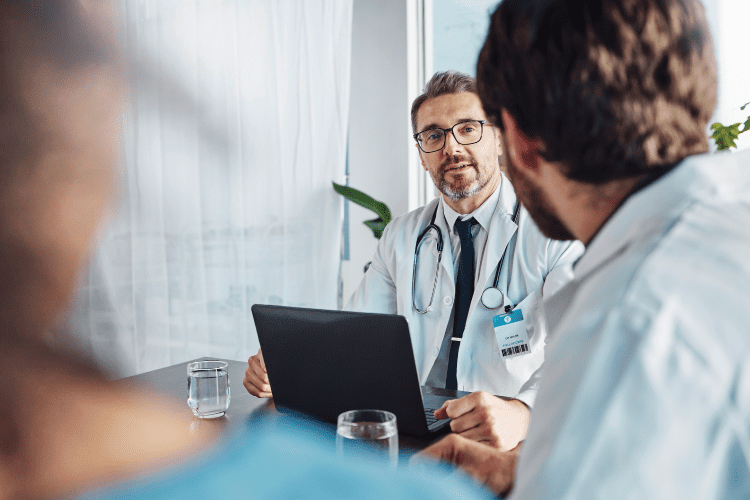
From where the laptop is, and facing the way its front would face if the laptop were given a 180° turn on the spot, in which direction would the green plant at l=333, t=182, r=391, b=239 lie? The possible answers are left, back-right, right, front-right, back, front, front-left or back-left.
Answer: back-right

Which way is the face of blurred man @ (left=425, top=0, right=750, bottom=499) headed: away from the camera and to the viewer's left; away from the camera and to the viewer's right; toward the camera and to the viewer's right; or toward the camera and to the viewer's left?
away from the camera and to the viewer's left

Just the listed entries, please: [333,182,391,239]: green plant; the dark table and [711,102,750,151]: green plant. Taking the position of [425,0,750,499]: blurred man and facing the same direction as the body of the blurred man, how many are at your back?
0

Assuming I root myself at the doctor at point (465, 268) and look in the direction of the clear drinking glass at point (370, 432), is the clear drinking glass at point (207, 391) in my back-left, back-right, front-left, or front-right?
front-right

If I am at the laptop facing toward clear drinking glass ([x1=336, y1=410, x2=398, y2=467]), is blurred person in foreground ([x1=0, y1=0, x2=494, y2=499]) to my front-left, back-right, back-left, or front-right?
front-right

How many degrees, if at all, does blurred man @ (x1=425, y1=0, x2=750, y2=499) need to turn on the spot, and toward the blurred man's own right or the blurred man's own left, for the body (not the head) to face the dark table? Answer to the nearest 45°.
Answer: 0° — they already face it

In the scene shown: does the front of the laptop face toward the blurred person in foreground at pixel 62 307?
no

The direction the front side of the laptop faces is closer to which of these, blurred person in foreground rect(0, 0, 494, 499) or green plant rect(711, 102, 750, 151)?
the green plant

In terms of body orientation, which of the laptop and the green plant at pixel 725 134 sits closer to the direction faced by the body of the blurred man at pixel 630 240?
the laptop

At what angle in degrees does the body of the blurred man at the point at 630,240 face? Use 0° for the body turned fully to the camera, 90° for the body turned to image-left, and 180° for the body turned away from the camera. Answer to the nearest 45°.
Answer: approximately 135°

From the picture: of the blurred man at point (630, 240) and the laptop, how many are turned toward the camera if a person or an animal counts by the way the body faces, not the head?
0
